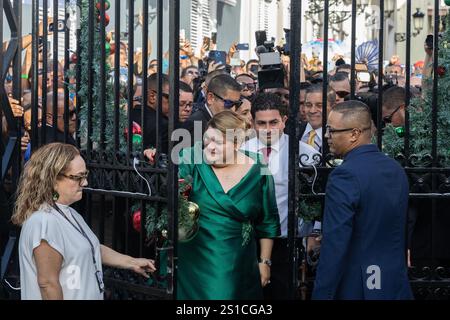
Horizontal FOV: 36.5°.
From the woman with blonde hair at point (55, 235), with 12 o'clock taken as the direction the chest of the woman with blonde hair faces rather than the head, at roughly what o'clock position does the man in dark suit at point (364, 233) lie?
The man in dark suit is roughly at 12 o'clock from the woman with blonde hair.

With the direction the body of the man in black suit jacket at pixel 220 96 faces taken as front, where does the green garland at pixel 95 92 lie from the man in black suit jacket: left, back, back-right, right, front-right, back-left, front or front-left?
right

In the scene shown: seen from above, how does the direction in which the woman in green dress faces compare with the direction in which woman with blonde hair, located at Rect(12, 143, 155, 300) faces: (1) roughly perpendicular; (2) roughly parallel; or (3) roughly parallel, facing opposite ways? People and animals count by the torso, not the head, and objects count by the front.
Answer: roughly perpendicular

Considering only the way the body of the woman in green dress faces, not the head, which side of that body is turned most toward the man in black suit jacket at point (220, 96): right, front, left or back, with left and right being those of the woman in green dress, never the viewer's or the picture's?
back

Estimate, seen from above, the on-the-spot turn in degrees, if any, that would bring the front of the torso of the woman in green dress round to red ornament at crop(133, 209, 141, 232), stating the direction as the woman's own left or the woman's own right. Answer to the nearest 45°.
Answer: approximately 90° to the woman's own right

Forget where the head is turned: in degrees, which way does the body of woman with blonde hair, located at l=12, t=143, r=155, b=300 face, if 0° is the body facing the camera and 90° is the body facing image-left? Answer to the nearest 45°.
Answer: approximately 270°

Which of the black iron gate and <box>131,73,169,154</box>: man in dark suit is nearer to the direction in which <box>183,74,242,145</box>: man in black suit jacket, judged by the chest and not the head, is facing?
the black iron gate

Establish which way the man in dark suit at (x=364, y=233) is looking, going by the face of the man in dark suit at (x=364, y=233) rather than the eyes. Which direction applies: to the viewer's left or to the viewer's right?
to the viewer's left
